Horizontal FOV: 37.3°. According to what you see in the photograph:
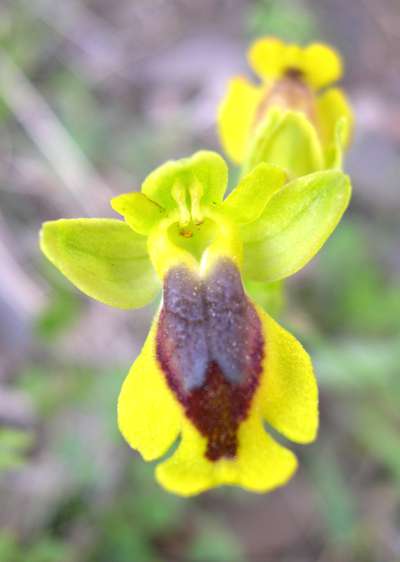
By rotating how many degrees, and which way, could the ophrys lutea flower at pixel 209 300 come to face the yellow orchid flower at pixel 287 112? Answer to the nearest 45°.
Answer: approximately 135° to its left

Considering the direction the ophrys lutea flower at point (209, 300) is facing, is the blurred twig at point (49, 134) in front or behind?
behind

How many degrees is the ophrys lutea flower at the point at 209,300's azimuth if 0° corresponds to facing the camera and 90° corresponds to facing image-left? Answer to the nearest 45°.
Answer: approximately 0°
